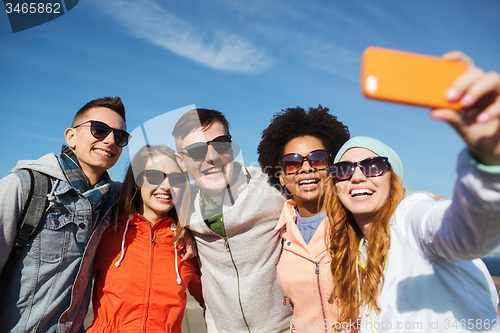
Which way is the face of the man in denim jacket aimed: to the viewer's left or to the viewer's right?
to the viewer's right

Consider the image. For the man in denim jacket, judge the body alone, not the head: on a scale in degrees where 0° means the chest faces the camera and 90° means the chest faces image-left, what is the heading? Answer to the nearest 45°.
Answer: approximately 315°

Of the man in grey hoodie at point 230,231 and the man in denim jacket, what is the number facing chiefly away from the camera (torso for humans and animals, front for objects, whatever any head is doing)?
0

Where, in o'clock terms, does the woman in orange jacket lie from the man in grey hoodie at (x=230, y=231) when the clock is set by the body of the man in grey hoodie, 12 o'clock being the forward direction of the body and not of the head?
The woman in orange jacket is roughly at 3 o'clock from the man in grey hoodie.

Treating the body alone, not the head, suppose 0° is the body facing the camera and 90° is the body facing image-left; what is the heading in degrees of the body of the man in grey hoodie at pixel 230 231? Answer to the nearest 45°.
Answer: approximately 0°
